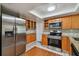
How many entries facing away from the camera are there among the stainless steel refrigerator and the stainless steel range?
0

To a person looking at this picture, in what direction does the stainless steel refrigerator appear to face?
facing the viewer and to the right of the viewer

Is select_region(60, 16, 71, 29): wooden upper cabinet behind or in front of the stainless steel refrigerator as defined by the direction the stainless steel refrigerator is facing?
in front

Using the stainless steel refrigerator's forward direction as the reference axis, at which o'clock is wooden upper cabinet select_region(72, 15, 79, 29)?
The wooden upper cabinet is roughly at 11 o'clock from the stainless steel refrigerator.

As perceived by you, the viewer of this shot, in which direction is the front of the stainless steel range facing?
facing the viewer and to the left of the viewer

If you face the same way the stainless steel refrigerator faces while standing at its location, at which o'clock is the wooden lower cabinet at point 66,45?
The wooden lower cabinet is roughly at 11 o'clock from the stainless steel refrigerator.

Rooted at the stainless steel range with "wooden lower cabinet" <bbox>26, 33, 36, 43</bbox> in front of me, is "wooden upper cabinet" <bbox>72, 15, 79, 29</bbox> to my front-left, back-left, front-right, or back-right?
back-left

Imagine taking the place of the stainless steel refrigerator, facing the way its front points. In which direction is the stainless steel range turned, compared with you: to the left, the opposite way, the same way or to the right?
to the right
